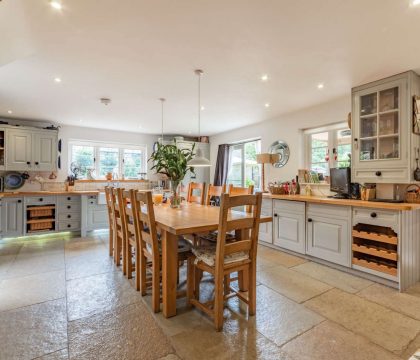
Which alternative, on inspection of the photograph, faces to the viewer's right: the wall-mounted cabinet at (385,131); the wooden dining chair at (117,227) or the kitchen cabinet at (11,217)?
the wooden dining chair

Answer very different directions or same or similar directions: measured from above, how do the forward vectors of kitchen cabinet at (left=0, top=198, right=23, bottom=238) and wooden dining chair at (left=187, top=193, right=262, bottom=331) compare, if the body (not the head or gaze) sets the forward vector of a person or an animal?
very different directions

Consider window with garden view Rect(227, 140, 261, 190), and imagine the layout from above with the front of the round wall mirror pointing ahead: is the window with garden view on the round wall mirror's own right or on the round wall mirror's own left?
on the round wall mirror's own right

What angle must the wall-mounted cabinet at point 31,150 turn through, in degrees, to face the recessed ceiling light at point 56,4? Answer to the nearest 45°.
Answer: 0° — it already faces it

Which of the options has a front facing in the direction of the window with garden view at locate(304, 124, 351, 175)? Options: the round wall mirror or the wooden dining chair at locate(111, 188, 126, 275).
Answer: the wooden dining chair

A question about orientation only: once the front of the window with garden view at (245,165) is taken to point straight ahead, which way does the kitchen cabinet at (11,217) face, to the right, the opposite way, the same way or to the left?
to the left

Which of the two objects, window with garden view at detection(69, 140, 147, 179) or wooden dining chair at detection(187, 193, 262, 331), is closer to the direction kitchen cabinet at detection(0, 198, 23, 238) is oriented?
the wooden dining chair

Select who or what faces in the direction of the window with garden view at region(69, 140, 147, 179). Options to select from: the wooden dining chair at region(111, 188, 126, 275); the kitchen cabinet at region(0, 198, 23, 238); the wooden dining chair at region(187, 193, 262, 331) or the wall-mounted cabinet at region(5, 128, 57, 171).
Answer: the wooden dining chair at region(187, 193, 262, 331)

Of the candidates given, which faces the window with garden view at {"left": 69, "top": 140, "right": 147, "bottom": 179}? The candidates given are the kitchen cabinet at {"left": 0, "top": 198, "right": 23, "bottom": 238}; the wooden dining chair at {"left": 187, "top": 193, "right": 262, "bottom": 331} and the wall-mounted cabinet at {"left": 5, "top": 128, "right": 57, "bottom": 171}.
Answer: the wooden dining chair

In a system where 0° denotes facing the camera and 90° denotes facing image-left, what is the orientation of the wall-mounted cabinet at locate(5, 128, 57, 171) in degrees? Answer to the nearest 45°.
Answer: approximately 0°

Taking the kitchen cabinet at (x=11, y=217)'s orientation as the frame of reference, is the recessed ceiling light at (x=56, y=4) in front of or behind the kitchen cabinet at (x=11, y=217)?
in front
